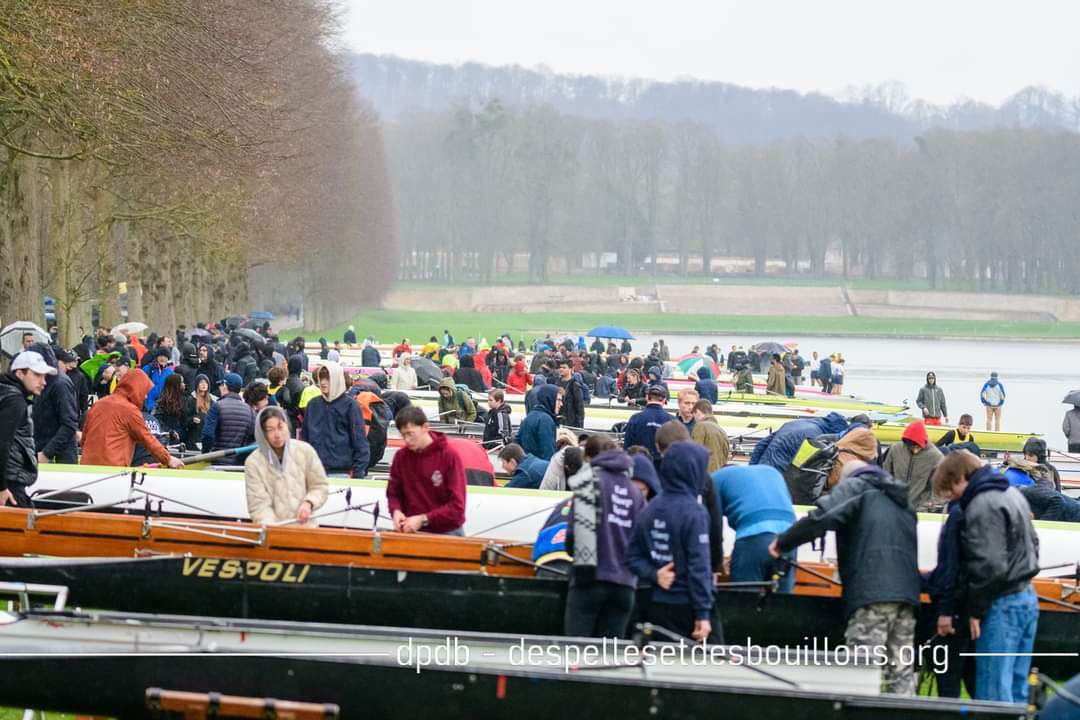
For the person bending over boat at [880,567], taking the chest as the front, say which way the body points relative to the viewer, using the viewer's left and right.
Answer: facing away from the viewer and to the left of the viewer

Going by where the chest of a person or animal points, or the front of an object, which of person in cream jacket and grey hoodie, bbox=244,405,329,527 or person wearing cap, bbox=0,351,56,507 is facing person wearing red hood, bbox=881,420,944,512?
person wearing cap, bbox=0,351,56,507

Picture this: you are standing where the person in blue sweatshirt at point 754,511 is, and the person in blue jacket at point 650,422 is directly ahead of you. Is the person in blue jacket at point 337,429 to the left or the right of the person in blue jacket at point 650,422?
left

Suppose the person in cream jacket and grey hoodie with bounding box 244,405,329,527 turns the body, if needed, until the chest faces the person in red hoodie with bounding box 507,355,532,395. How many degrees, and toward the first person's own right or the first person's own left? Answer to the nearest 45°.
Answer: approximately 180°

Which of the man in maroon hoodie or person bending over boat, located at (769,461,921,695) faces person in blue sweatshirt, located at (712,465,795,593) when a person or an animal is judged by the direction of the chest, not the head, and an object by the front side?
the person bending over boat

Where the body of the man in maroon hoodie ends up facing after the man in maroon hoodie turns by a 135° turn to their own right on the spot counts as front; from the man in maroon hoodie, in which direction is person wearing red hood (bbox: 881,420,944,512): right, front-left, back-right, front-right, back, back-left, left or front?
front-right

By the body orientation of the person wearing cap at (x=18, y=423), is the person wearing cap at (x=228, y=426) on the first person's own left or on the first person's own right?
on the first person's own left

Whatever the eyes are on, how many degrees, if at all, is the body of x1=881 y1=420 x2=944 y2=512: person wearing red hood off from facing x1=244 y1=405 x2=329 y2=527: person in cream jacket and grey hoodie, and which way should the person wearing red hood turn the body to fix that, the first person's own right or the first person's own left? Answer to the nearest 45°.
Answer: approximately 45° to the first person's own right

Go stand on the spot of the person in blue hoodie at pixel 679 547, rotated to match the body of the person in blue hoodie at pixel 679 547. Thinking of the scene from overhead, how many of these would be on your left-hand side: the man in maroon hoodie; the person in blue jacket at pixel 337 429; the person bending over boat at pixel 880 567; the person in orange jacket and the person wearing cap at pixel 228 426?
4

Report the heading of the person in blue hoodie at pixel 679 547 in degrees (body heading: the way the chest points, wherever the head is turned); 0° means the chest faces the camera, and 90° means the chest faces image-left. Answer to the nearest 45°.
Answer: approximately 225°

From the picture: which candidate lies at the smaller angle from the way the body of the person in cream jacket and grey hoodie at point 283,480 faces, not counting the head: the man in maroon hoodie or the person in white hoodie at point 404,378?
the man in maroon hoodie
